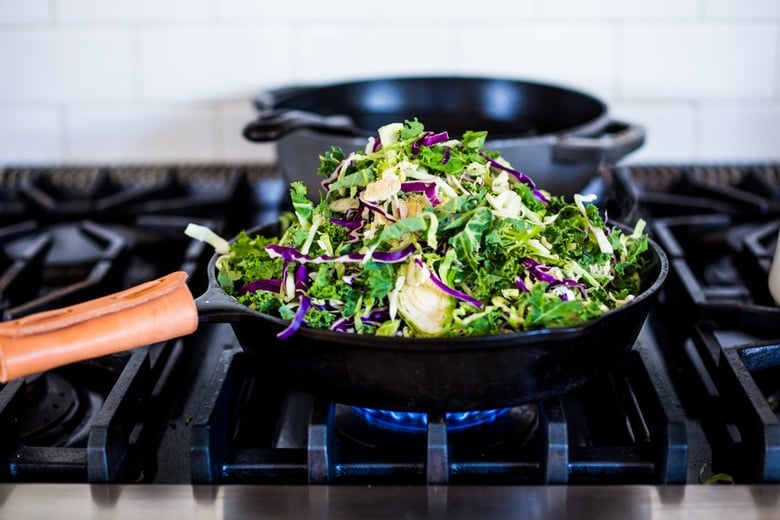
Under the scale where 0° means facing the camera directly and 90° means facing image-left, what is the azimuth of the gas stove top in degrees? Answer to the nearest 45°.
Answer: approximately 0°
